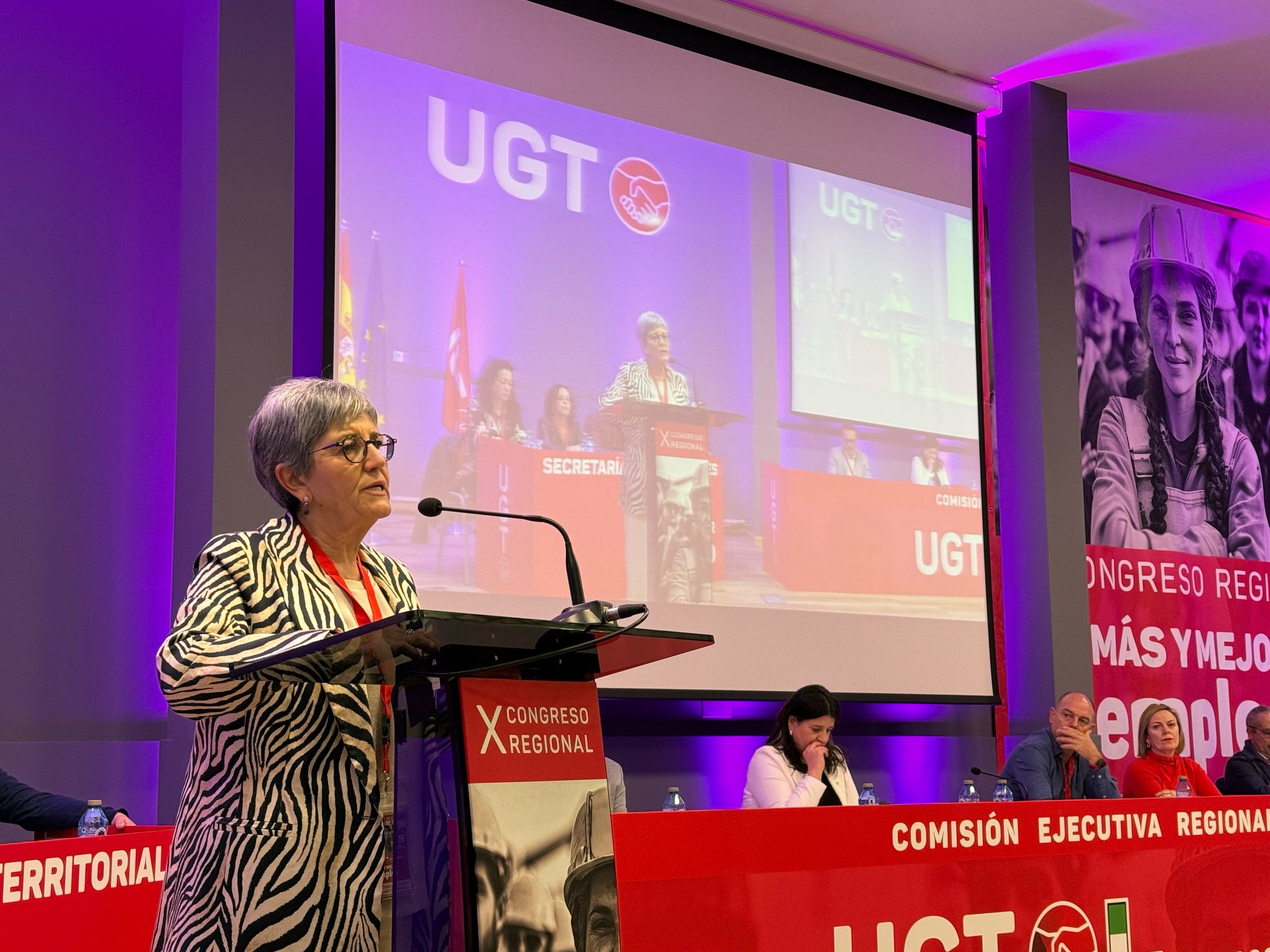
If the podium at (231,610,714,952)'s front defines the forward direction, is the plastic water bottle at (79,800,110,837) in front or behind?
behind

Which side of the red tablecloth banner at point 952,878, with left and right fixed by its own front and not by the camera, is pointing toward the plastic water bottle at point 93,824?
right

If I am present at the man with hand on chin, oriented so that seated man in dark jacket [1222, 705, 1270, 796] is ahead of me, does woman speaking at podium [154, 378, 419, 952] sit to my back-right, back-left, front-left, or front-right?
back-right

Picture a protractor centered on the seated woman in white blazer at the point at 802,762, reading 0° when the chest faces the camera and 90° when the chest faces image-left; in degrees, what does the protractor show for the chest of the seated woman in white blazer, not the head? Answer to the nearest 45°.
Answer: approximately 315°

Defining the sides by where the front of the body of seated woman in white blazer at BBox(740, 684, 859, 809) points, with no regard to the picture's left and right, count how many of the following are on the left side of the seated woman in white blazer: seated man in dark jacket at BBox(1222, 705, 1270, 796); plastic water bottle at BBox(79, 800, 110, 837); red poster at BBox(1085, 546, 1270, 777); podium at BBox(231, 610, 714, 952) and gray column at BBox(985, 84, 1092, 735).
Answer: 3

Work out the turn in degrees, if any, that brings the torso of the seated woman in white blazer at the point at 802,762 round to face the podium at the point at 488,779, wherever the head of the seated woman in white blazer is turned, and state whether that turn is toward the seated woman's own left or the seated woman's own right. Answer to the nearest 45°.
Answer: approximately 45° to the seated woman's own right

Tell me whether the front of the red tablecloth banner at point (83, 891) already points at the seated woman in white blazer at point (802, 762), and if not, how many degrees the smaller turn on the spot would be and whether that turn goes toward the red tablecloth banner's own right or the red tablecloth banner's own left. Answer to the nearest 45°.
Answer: approximately 90° to the red tablecloth banner's own left

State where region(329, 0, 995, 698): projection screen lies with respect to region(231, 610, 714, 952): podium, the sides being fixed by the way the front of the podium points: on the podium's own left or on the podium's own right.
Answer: on the podium's own left

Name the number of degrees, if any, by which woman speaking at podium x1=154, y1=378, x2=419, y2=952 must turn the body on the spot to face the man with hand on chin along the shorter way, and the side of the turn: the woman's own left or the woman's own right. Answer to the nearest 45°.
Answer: approximately 90° to the woman's own left

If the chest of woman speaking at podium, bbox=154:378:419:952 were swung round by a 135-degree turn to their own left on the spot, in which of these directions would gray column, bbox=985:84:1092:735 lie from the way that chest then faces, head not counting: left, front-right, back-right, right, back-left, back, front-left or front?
front-right

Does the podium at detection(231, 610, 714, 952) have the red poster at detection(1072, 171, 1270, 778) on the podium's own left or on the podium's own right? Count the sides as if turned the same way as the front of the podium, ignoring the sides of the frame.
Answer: on the podium's own left

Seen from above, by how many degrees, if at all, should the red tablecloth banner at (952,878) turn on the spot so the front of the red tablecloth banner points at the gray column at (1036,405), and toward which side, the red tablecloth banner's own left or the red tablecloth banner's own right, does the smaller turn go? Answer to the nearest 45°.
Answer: approximately 180°
